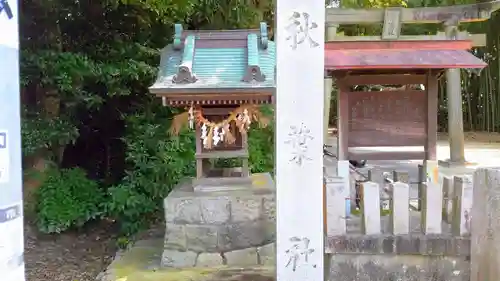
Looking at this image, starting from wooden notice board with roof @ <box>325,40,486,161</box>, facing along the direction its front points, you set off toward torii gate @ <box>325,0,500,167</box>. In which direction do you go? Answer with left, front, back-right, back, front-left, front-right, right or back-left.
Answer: back

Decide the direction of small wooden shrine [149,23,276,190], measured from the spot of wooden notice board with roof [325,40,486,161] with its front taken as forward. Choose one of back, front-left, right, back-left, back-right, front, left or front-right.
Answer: right

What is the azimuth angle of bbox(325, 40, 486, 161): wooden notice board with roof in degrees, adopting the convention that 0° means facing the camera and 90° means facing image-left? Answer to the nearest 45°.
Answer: approximately 0°

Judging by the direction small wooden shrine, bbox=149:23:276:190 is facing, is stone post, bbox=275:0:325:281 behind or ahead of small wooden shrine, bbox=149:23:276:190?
ahead

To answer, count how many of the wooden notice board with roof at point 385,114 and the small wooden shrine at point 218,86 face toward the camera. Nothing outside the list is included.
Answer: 2

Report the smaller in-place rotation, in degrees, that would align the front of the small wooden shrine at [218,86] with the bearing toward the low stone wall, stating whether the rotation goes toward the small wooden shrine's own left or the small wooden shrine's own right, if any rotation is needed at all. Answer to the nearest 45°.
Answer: approximately 45° to the small wooden shrine's own left

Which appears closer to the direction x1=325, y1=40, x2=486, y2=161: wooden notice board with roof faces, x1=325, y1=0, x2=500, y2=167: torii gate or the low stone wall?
the low stone wall

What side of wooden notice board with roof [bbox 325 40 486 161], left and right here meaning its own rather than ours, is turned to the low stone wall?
front
